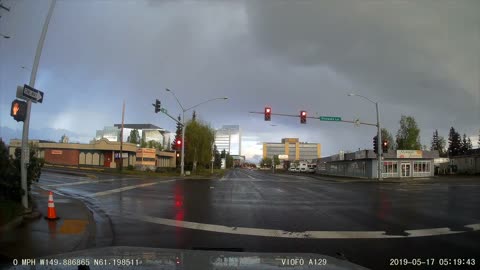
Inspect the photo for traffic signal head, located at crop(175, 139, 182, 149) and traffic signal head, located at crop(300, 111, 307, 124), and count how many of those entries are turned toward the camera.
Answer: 2

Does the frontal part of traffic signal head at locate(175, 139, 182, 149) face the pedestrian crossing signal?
yes

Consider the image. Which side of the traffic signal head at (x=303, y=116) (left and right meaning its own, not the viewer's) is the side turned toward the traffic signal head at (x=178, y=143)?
right

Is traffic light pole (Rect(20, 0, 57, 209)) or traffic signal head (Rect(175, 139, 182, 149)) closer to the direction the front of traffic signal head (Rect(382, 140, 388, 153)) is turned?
the traffic light pole

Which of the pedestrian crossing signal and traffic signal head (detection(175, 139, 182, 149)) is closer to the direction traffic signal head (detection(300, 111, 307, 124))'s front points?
the pedestrian crossing signal

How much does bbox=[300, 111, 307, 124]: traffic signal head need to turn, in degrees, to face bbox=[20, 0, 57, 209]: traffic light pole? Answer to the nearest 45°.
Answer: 0° — it already faces it

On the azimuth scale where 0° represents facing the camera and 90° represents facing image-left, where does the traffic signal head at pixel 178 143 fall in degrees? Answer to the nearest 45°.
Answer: approximately 0°

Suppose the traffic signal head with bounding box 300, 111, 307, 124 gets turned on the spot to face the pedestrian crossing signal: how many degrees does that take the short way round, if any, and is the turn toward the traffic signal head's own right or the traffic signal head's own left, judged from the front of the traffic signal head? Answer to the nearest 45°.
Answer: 0° — it already faces it
